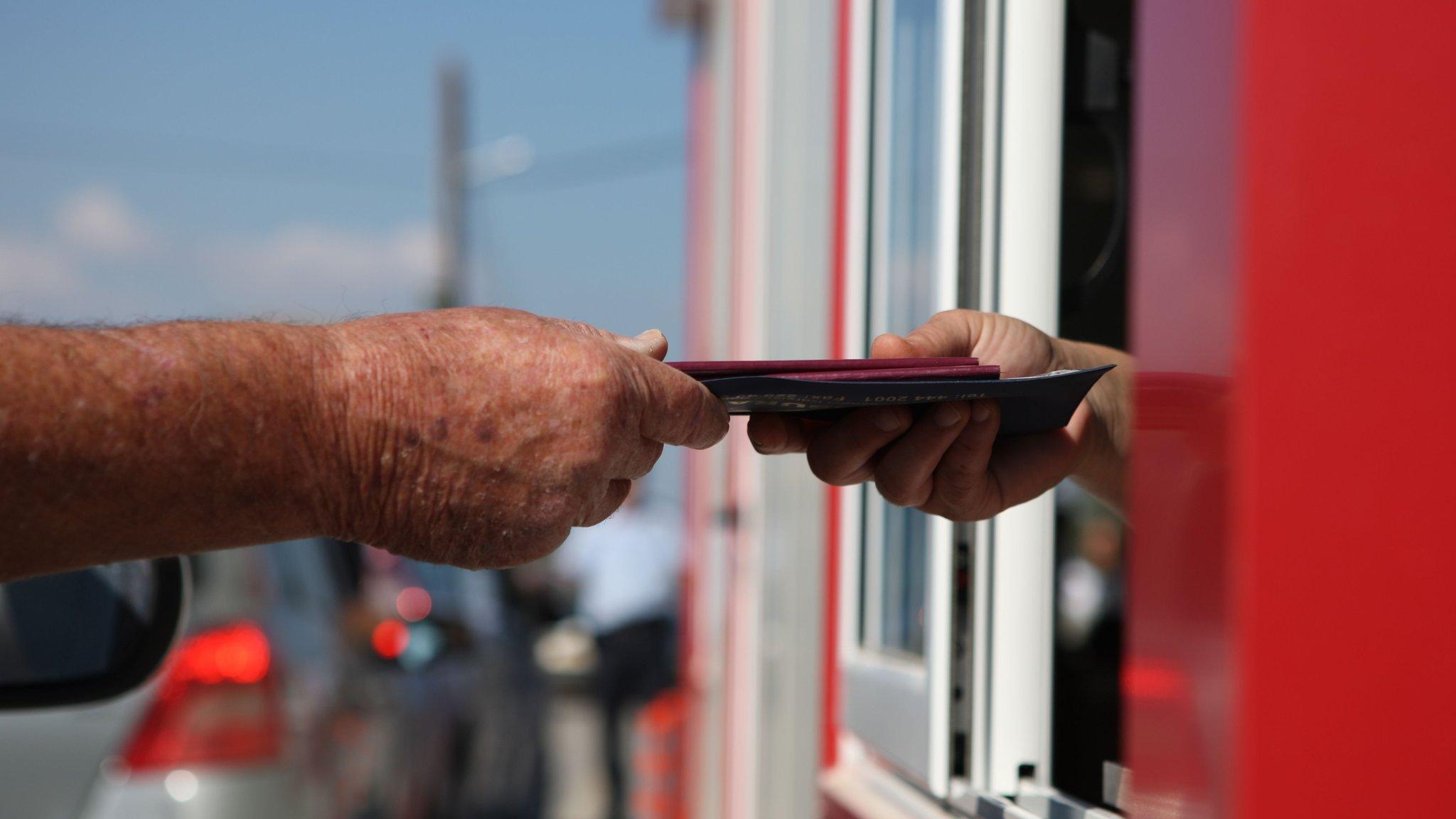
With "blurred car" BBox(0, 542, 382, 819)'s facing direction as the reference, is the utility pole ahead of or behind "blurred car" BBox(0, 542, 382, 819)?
ahead

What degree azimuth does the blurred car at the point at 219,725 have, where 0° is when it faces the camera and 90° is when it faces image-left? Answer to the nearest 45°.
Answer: approximately 225°
